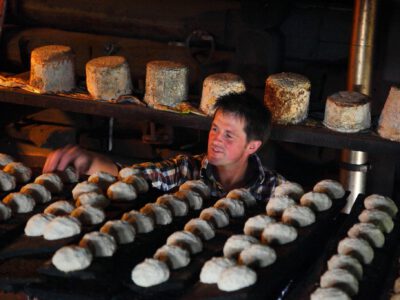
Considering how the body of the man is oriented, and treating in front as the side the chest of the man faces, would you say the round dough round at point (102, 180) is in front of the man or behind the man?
in front

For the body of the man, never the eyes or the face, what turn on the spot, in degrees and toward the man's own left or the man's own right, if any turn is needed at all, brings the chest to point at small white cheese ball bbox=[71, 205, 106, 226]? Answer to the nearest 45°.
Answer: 0° — they already face it

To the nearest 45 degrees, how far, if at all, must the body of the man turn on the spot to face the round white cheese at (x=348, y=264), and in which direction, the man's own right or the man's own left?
approximately 45° to the man's own left

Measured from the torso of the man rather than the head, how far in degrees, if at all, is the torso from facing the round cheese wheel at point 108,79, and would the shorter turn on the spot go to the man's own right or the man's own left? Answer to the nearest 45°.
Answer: approximately 90° to the man's own right

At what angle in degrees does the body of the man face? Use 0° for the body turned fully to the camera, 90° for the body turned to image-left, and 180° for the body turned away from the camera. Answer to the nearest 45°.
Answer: approximately 45°

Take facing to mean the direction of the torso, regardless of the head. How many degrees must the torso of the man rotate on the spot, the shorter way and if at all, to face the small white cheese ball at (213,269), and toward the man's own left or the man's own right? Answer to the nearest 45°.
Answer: approximately 45° to the man's own left

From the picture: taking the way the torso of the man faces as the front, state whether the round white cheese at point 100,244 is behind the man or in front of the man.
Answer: in front

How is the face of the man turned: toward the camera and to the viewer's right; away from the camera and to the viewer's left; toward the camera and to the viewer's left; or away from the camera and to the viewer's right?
toward the camera and to the viewer's left

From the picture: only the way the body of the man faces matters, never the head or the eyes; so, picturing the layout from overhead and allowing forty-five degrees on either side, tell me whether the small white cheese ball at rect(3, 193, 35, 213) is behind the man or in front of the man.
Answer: in front

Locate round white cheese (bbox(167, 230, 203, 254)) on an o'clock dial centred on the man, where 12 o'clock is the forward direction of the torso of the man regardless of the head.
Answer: The round white cheese is roughly at 11 o'clock from the man.

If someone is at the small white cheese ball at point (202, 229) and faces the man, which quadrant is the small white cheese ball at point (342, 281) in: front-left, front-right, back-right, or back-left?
back-right

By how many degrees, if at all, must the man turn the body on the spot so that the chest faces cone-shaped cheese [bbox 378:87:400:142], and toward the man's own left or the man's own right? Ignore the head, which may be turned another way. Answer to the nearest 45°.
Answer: approximately 135° to the man's own left
